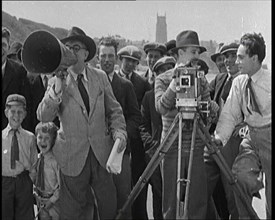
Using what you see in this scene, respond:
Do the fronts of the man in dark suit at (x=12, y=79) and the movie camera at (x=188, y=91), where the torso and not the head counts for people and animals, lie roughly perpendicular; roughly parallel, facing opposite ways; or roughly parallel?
roughly parallel

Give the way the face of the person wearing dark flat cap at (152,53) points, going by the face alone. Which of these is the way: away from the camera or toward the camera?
toward the camera

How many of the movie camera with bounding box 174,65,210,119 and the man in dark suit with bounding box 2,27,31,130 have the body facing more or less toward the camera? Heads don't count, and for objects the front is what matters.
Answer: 2

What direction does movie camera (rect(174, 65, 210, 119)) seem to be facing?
toward the camera

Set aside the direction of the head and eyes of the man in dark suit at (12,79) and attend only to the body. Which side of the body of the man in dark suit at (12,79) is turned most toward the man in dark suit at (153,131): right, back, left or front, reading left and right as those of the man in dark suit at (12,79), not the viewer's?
left

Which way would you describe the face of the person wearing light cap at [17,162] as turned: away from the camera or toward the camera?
toward the camera

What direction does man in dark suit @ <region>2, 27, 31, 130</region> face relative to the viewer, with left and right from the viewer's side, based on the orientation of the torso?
facing the viewer

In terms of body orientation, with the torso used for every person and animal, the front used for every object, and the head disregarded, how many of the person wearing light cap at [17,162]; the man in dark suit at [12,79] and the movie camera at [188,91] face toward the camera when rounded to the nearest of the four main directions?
3

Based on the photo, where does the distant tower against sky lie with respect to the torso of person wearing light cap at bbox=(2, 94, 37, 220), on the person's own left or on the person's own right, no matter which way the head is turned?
on the person's own left

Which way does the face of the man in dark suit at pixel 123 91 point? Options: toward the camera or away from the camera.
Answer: toward the camera

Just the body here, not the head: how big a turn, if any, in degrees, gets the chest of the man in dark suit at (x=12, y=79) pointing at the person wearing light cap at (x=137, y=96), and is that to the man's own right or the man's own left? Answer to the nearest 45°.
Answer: approximately 90° to the man's own left

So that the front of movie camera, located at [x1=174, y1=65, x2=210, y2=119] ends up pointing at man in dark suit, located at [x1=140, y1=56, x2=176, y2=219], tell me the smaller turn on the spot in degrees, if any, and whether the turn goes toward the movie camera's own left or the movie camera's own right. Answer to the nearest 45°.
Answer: approximately 180°

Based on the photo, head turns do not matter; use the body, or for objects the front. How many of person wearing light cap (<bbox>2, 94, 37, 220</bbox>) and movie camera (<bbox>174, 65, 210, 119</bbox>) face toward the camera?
2

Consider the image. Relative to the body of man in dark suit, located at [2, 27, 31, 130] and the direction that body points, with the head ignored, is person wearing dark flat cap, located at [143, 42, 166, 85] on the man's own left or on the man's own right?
on the man's own left
